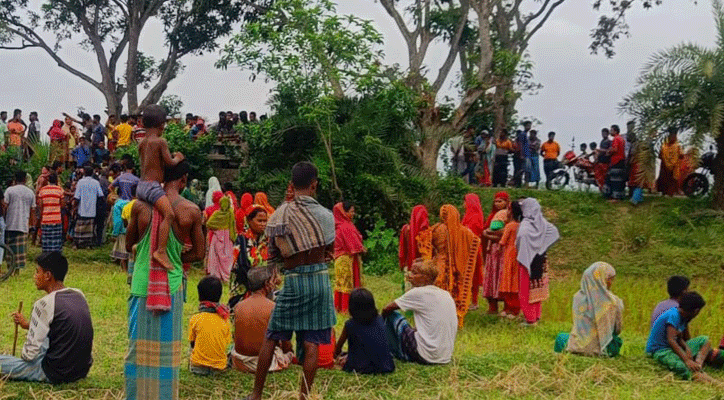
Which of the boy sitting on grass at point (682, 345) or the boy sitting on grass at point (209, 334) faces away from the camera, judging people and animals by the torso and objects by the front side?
the boy sitting on grass at point (209, 334)

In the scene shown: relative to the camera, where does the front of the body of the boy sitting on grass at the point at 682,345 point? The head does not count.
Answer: to the viewer's right

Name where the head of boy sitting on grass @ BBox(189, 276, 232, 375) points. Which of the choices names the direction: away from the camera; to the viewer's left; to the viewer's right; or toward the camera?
away from the camera

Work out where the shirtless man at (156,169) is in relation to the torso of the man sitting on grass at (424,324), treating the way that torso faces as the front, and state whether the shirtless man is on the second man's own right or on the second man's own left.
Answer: on the second man's own left

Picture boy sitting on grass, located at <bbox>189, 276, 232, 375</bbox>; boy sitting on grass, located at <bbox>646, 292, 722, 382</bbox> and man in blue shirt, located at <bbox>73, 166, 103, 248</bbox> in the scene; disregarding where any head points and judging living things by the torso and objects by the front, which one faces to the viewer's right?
boy sitting on grass, located at <bbox>646, 292, 722, 382</bbox>

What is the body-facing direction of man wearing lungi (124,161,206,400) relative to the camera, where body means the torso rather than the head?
away from the camera

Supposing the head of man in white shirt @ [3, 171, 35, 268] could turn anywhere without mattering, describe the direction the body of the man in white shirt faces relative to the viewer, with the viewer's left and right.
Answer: facing away from the viewer

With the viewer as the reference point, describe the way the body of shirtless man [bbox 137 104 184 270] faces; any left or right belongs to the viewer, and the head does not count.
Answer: facing away from the viewer and to the right of the viewer

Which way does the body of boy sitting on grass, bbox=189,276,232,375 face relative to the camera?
away from the camera

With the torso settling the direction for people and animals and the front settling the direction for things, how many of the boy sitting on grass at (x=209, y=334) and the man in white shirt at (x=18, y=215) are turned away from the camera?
2

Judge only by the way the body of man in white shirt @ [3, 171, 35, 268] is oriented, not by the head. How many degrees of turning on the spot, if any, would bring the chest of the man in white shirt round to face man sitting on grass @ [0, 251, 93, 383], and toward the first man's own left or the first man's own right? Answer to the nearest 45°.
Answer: approximately 180°

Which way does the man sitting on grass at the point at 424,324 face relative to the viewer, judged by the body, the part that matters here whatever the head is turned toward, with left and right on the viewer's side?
facing away from the viewer and to the left of the viewer

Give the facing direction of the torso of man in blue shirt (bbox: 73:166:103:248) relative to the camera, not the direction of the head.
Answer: away from the camera

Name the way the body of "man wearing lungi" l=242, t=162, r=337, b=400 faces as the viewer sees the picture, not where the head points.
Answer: away from the camera

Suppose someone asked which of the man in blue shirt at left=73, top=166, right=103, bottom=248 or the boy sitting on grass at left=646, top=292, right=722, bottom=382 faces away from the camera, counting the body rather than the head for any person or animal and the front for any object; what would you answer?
the man in blue shirt
